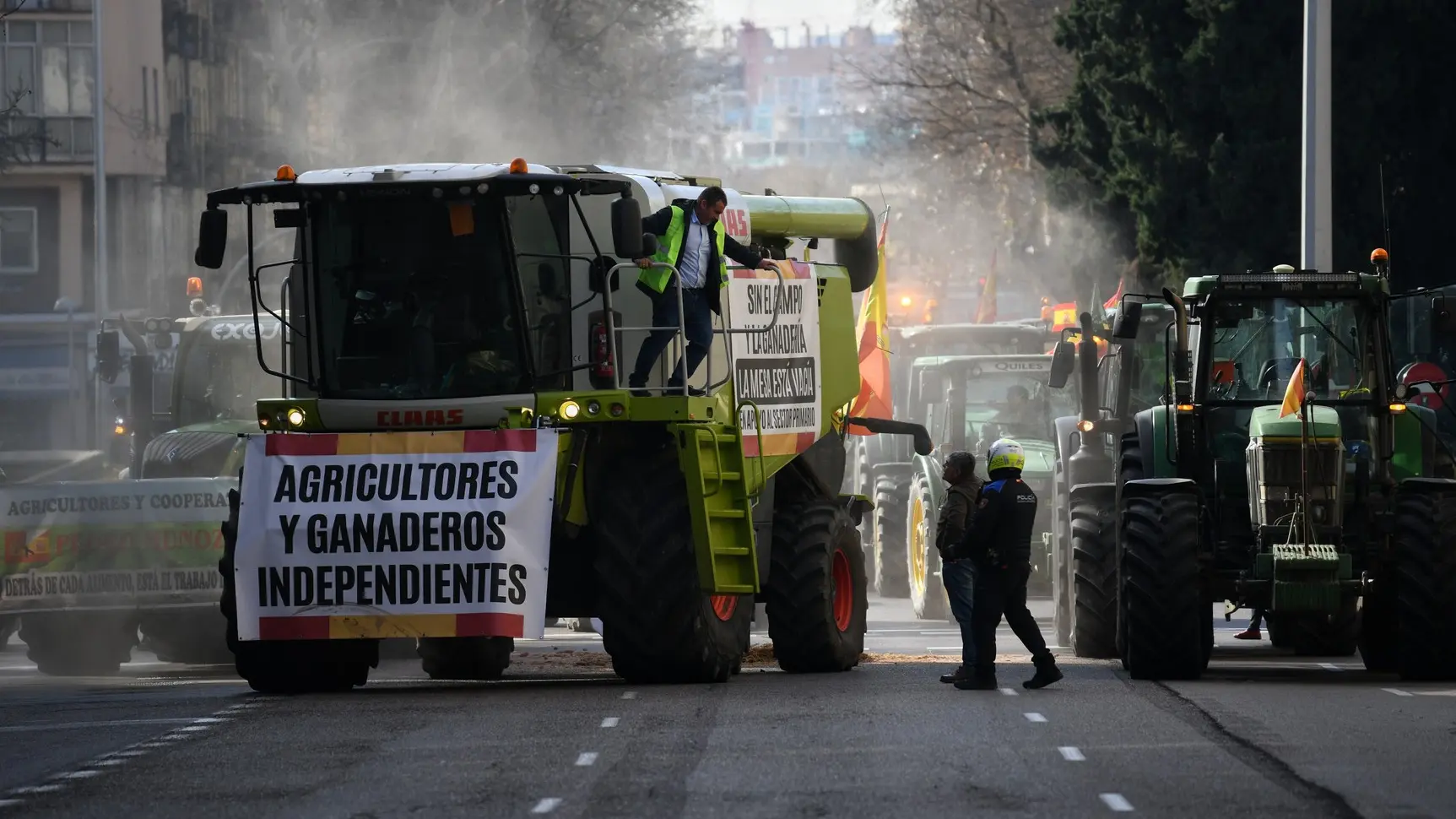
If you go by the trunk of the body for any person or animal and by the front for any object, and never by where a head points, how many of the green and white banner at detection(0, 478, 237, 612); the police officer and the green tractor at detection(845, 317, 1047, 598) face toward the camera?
2

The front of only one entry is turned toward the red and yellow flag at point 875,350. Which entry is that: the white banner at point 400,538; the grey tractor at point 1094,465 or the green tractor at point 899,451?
the green tractor at point 899,451

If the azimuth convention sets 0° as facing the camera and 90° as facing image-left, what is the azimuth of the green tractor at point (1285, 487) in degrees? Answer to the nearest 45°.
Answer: approximately 0°

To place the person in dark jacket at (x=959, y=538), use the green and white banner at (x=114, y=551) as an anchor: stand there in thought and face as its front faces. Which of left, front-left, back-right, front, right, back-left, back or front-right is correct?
front-left

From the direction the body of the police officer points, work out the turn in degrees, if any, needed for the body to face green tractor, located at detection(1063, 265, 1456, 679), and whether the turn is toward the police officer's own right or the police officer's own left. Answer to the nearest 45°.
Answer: approximately 135° to the police officer's own right

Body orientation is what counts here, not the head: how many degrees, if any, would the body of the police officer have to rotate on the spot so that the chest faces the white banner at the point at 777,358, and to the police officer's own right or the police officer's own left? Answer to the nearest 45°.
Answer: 0° — they already face it

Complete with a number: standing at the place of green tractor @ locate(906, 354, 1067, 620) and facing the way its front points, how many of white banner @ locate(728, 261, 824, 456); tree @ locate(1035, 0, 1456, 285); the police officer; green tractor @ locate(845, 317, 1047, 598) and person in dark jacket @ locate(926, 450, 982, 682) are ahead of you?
3

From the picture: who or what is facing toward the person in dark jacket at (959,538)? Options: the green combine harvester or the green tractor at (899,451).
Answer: the green tractor

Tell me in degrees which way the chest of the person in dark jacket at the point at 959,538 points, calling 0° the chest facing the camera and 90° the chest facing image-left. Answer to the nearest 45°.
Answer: approximately 90°

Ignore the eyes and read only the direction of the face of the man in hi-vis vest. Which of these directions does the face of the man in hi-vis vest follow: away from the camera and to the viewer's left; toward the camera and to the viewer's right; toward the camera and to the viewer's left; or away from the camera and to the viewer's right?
toward the camera and to the viewer's right
